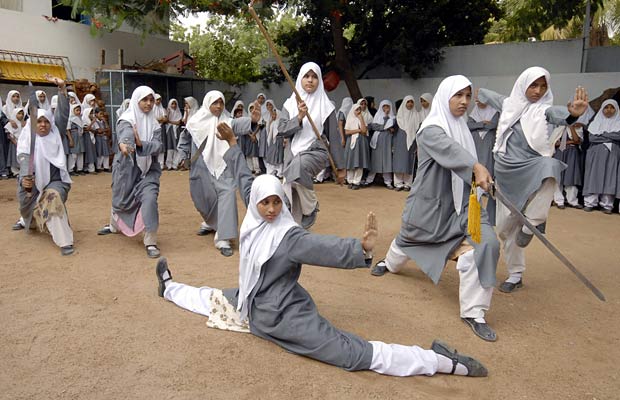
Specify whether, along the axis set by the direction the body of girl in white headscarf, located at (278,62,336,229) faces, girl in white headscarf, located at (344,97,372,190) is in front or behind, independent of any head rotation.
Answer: behind

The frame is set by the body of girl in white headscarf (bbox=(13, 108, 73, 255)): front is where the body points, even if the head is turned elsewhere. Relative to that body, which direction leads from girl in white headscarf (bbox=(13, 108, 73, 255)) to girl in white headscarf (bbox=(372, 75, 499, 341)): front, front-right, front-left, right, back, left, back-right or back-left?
front-left

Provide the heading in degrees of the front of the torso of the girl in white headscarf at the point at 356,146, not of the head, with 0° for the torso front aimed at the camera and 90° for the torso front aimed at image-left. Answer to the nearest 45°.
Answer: approximately 0°

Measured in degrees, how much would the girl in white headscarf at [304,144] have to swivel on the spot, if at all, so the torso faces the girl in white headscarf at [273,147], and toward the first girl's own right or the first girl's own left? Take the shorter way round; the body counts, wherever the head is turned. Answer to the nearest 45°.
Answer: approximately 180°
